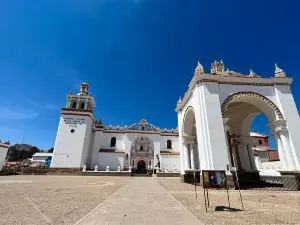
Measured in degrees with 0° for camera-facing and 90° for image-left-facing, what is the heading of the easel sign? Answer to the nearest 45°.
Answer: approximately 0°

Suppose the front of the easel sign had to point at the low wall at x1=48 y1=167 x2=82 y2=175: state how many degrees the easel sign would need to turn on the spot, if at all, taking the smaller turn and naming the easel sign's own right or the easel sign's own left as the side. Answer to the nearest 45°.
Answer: approximately 135° to the easel sign's own right

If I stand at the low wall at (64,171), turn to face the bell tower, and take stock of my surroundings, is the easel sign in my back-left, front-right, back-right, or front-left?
back-right

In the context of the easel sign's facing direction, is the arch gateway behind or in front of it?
behind

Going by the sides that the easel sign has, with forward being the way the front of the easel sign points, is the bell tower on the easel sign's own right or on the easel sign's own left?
on the easel sign's own right
